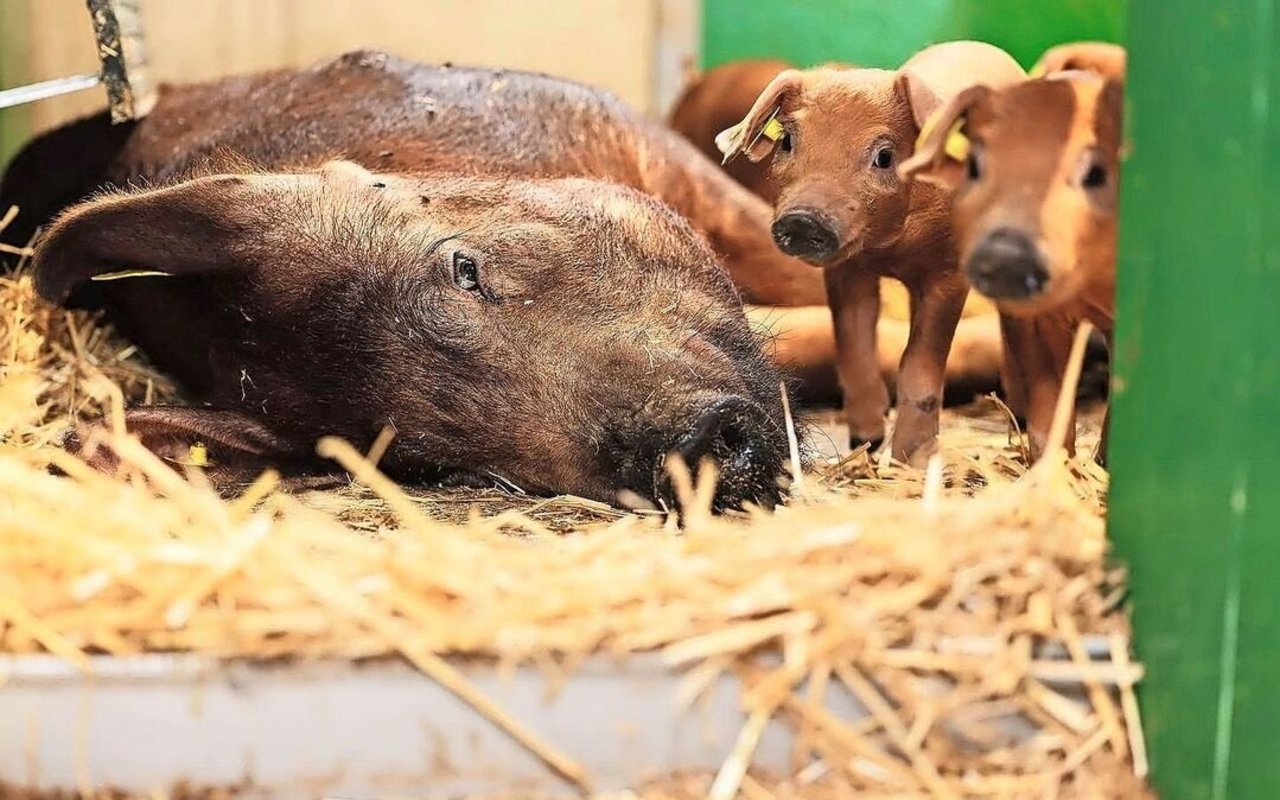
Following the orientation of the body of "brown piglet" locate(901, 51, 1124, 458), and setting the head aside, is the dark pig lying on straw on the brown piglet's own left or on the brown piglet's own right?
on the brown piglet's own right

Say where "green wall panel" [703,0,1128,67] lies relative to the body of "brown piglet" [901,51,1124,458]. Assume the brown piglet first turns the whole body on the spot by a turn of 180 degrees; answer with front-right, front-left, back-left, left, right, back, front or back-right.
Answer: front-left

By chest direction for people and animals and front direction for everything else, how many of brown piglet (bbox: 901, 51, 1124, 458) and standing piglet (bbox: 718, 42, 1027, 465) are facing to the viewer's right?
0

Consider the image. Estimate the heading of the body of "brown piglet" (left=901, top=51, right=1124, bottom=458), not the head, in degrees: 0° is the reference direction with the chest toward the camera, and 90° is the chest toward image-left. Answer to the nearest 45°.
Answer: approximately 45°

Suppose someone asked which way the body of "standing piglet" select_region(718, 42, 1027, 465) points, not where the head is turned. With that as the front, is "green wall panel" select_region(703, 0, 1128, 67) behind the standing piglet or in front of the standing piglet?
behind

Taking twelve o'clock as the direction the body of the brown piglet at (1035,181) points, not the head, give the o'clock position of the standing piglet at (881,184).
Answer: The standing piglet is roughly at 4 o'clock from the brown piglet.

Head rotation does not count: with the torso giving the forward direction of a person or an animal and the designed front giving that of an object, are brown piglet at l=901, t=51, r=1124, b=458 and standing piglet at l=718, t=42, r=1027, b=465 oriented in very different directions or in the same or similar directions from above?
same or similar directions

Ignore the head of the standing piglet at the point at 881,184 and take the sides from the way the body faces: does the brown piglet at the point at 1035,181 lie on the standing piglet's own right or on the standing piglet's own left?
on the standing piglet's own left

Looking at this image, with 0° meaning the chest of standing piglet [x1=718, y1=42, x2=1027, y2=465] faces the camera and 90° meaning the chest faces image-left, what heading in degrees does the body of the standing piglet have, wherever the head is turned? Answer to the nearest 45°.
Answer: approximately 45°
